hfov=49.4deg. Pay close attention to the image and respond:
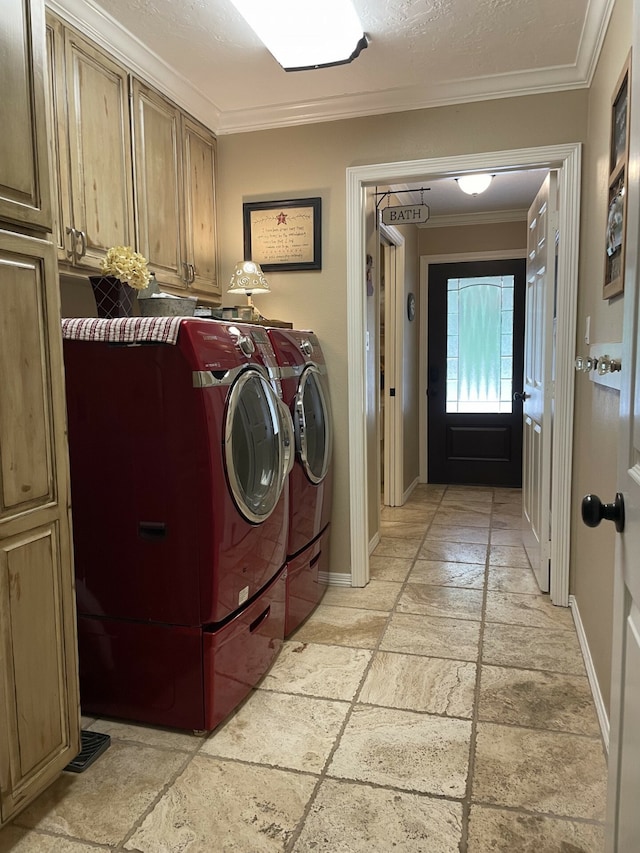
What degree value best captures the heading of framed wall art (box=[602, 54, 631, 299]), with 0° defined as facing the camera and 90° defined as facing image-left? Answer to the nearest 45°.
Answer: approximately 90°

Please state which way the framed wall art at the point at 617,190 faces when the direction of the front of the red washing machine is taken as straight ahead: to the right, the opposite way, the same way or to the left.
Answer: the opposite way

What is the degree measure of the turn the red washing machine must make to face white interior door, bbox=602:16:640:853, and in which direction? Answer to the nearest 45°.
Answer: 0° — it already faces it

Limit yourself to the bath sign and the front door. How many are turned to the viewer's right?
0

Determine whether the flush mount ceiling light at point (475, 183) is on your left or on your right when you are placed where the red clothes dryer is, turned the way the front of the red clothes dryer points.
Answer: on your left

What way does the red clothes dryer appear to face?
to the viewer's right

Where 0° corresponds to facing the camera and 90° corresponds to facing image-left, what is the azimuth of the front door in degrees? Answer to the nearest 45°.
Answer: approximately 0°

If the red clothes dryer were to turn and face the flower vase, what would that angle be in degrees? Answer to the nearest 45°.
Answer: approximately 135° to its right

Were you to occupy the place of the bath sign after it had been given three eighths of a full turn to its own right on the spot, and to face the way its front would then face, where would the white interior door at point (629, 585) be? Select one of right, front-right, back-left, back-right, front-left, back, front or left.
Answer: back-left

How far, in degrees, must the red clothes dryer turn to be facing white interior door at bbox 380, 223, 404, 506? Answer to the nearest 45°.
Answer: approximately 90° to its left

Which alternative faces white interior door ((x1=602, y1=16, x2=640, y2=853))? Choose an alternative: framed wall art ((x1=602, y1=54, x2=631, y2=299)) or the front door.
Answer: the front door

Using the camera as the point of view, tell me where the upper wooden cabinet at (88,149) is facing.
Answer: facing the viewer and to the right of the viewer

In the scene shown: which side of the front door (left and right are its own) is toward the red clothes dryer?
front

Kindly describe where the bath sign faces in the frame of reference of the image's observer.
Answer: facing the viewer

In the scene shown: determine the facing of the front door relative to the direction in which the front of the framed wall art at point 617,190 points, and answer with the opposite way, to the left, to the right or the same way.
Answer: to the left

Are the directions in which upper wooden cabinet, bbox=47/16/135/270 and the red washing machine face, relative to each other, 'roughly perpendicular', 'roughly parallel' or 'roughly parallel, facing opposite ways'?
roughly parallel
